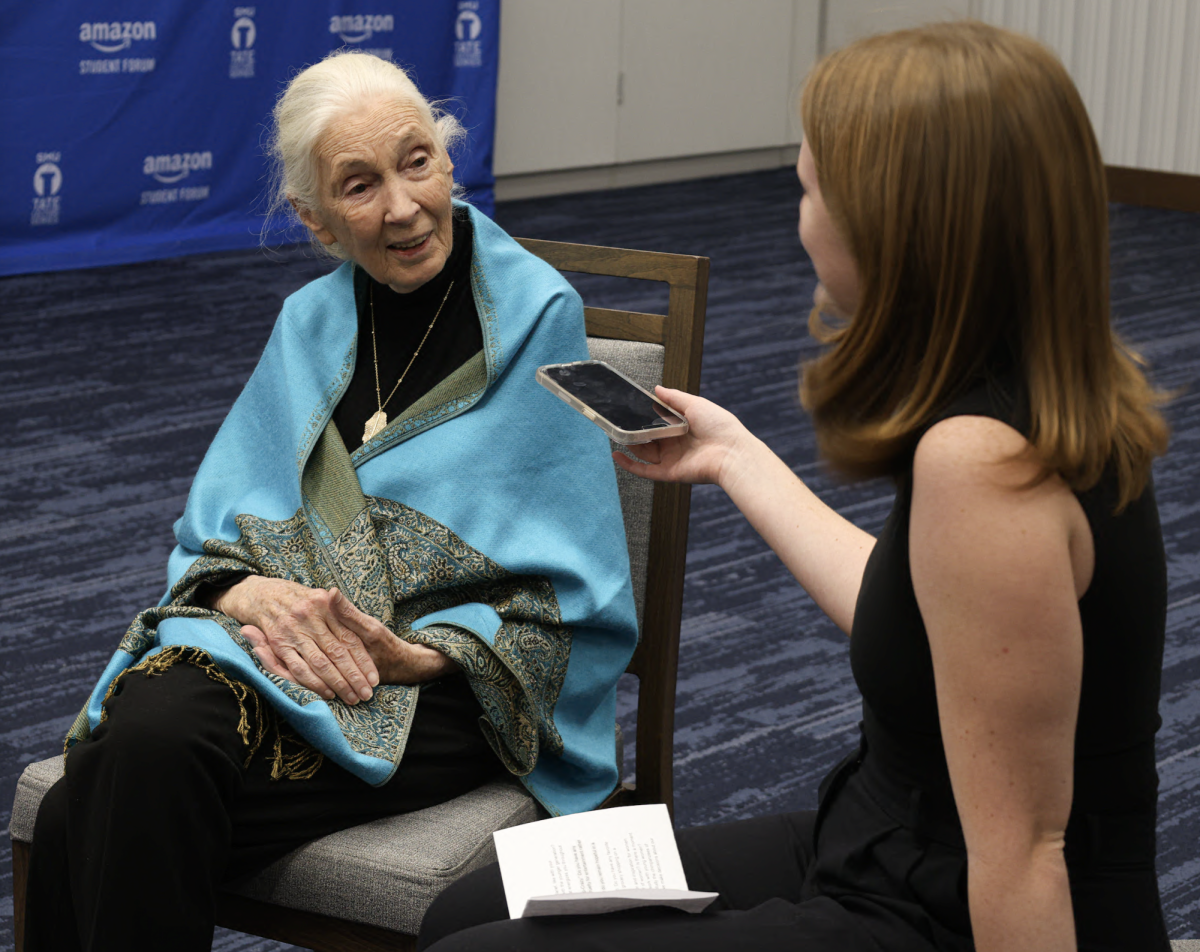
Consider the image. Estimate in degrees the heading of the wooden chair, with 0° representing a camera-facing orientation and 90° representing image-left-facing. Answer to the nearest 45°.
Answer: approximately 45°

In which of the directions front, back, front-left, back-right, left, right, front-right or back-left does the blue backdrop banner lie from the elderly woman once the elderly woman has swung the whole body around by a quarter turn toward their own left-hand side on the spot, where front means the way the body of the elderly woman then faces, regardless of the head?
back-left

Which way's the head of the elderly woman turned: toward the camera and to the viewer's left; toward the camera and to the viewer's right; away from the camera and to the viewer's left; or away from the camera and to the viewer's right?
toward the camera and to the viewer's right

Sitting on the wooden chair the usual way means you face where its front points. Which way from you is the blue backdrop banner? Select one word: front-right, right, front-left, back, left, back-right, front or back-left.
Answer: back-right

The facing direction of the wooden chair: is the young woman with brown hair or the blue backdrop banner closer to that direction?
the young woman with brown hair

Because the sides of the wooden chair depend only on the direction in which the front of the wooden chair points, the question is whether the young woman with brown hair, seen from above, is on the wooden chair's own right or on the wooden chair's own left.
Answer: on the wooden chair's own left
